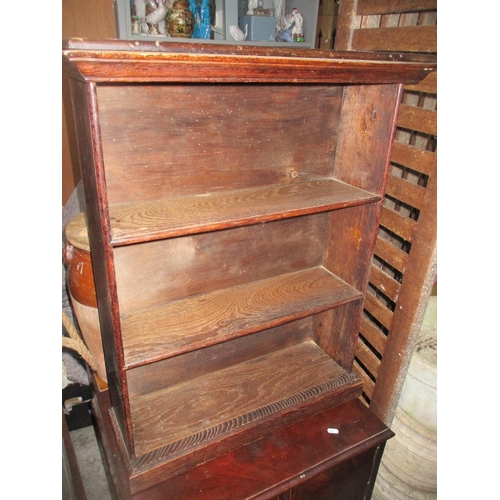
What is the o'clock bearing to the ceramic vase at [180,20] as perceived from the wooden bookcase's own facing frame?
The ceramic vase is roughly at 7 o'clock from the wooden bookcase.

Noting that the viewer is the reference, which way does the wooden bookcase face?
facing the viewer and to the right of the viewer
